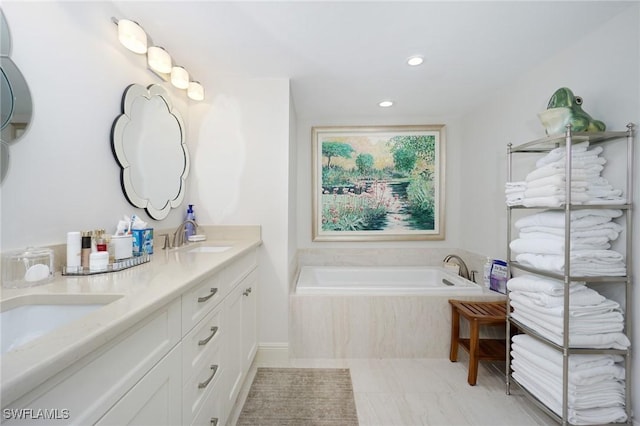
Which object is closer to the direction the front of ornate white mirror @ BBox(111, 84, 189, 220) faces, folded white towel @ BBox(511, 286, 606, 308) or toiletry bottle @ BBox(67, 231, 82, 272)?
the folded white towel

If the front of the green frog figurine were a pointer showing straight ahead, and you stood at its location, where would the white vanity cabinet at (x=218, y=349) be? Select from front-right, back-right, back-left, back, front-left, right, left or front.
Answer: front-left

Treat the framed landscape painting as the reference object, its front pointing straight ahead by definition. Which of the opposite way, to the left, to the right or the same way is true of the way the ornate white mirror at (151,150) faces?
to the left

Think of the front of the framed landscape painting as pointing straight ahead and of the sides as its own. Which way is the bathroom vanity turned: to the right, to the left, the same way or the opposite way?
to the left

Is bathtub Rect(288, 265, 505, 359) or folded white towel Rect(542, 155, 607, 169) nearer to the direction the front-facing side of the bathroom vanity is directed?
the folded white towel

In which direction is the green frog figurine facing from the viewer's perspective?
to the viewer's left

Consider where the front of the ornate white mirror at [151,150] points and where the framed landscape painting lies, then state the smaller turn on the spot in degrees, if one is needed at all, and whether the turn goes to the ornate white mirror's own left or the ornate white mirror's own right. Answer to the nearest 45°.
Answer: approximately 45° to the ornate white mirror's own left

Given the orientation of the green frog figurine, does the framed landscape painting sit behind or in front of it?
in front

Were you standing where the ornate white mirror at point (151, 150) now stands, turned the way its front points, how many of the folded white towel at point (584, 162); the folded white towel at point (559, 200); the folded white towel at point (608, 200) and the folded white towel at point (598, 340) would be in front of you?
4

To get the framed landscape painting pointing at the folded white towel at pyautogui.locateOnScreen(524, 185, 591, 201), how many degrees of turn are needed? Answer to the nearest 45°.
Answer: approximately 45° to its left
